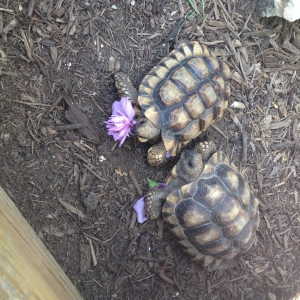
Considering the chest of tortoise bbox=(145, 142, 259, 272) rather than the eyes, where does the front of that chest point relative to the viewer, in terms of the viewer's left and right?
facing away from the viewer and to the left of the viewer

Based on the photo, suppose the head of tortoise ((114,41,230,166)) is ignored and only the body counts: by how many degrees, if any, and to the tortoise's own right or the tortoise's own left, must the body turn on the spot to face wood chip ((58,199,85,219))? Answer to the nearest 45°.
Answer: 0° — it already faces it

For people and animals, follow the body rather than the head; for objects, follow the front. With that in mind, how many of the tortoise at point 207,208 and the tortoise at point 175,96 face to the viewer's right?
0

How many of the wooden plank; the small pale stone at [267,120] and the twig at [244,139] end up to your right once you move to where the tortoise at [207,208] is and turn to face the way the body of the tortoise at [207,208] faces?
2

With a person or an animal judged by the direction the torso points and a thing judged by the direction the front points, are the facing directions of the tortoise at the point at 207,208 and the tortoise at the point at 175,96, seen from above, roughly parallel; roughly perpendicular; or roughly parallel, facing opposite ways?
roughly perpendicular

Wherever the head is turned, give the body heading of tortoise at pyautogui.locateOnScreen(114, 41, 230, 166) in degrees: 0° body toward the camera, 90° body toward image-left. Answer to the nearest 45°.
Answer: approximately 45°
